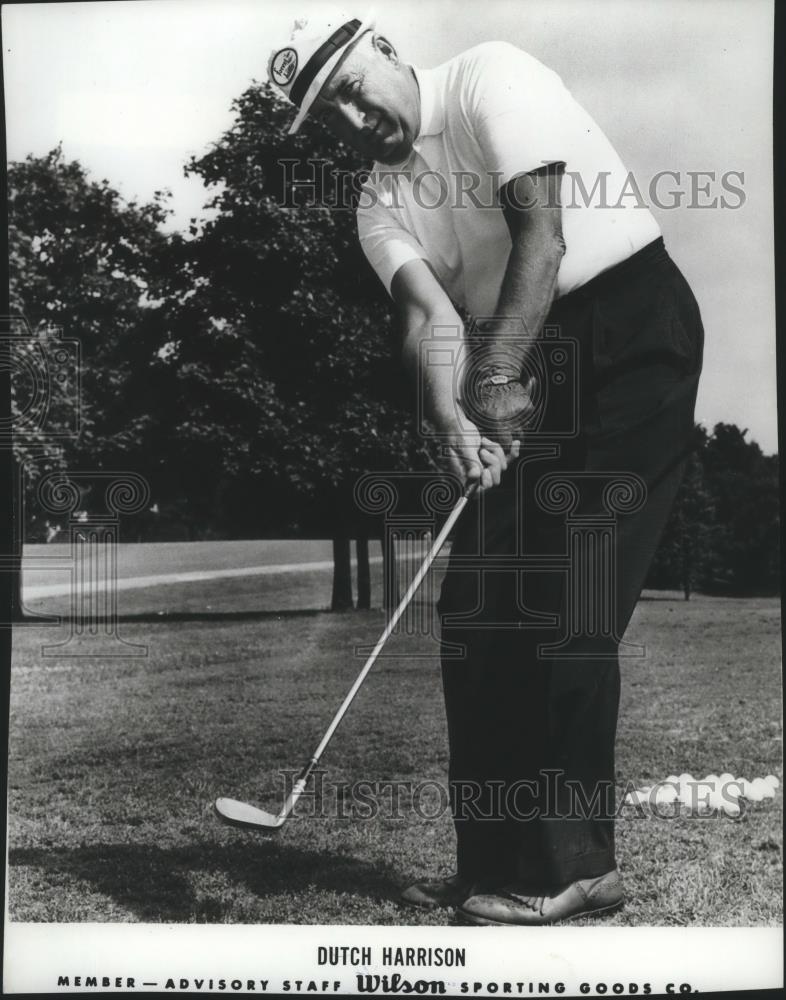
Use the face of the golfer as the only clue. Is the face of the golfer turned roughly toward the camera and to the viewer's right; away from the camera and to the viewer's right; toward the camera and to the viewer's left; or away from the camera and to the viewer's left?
toward the camera and to the viewer's left

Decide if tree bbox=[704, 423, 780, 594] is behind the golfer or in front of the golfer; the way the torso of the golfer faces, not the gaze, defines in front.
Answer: behind

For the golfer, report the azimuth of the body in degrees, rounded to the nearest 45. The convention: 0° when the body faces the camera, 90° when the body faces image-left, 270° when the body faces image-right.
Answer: approximately 45°
